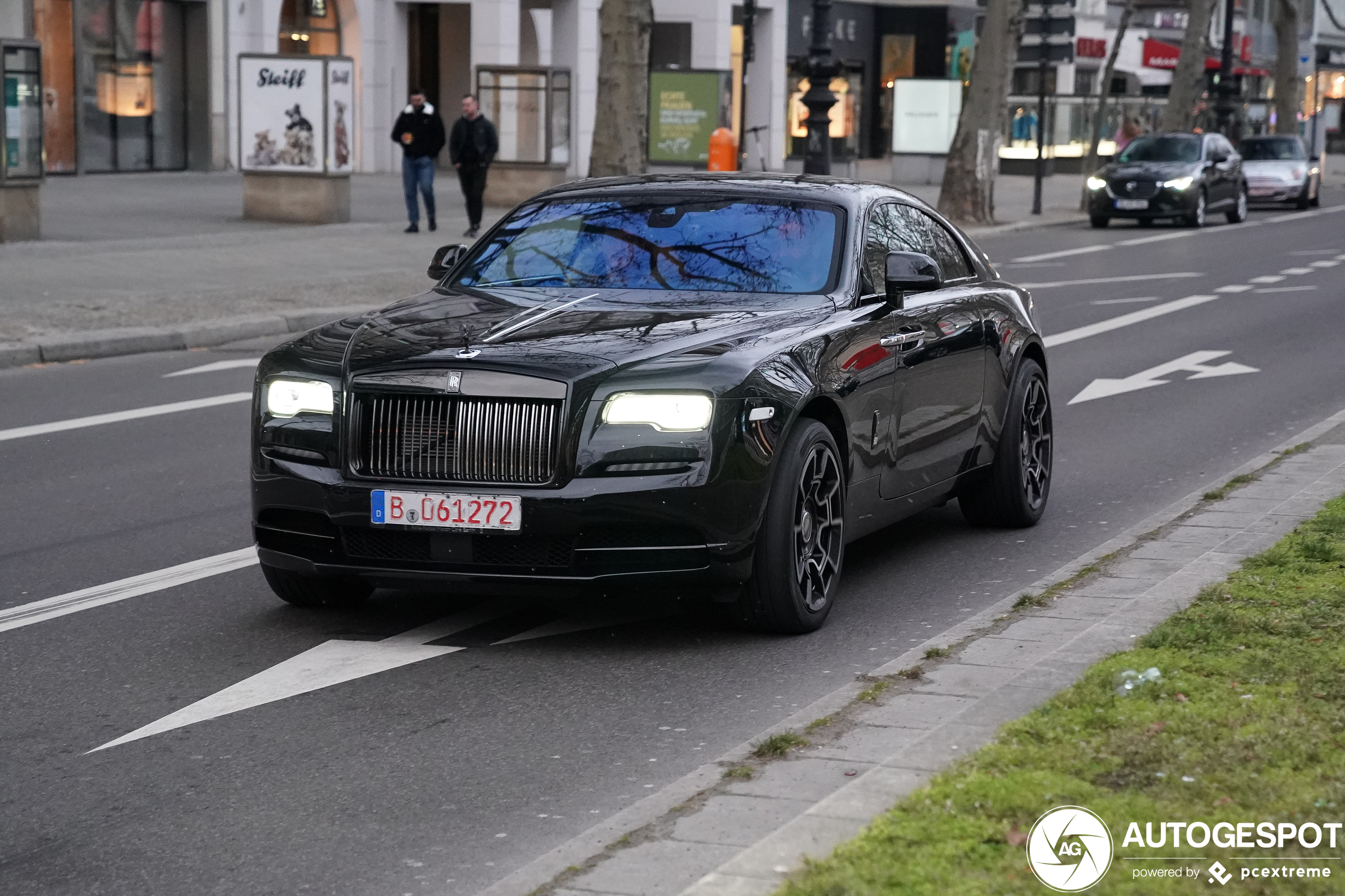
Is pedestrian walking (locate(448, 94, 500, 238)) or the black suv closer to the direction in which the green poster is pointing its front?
the pedestrian walking

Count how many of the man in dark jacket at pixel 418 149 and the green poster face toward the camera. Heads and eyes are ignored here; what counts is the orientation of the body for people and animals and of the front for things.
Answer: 2

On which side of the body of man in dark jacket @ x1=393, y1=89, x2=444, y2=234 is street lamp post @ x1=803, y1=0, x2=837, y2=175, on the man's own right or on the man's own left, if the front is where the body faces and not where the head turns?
on the man's own left

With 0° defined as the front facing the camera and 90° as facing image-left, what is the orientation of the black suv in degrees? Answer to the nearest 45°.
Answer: approximately 45°

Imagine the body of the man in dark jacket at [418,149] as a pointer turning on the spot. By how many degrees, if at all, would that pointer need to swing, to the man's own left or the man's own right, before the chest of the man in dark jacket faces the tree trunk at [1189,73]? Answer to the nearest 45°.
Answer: approximately 135° to the man's own left

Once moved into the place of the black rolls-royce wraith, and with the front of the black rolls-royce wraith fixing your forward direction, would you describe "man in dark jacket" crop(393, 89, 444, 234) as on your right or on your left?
on your right

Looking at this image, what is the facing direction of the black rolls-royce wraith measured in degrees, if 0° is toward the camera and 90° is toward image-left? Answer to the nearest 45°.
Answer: approximately 45°

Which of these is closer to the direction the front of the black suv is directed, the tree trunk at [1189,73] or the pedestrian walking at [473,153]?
the pedestrian walking

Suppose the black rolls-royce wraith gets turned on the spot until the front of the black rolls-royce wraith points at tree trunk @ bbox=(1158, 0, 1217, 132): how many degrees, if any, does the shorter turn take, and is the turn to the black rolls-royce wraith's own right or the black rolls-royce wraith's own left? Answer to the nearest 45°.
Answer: approximately 135° to the black rolls-royce wraith's own right

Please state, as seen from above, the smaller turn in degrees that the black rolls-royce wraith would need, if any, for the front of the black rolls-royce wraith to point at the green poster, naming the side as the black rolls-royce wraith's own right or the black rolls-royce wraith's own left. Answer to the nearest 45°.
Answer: approximately 135° to the black rolls-royce wraith's own right

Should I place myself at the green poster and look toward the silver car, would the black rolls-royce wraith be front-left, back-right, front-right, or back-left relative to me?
back-right
